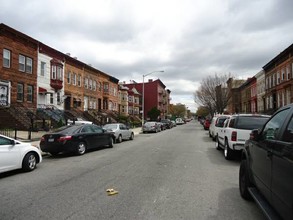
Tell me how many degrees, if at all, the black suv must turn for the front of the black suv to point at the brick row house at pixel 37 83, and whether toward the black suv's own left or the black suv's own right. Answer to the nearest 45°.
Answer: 0° — it already faces it

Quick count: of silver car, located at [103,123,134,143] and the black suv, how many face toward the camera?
0

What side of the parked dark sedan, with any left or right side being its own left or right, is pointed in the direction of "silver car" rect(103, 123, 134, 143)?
front

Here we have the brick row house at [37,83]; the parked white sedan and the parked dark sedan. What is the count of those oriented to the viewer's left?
0

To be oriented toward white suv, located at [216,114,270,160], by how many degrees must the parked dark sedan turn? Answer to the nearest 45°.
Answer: approximately 90° to its right

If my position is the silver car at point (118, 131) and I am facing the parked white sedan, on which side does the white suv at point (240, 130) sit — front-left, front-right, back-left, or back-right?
front-left

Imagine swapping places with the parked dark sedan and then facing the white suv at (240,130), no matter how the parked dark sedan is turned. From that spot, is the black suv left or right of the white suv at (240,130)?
right

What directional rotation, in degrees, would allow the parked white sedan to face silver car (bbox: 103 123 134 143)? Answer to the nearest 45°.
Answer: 0° — it already faces it

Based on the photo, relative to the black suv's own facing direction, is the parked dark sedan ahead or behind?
ahead

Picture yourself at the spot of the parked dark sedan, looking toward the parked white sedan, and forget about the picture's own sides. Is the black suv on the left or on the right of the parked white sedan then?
left

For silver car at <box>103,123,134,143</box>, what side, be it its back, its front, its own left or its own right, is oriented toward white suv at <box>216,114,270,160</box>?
right

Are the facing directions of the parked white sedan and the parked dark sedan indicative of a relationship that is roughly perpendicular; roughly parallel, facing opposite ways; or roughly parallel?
roughly parallel

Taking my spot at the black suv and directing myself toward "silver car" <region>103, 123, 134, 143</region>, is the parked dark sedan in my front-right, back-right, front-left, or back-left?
front-left

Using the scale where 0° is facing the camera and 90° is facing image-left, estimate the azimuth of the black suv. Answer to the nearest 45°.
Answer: approximately 135°

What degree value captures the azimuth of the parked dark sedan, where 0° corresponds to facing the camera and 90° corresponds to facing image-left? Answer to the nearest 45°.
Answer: approximately 225°

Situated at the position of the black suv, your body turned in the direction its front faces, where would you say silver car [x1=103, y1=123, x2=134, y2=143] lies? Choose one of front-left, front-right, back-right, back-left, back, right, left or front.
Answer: front

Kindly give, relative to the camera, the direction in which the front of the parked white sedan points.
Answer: facing away from the viewer and to the right of the viewer

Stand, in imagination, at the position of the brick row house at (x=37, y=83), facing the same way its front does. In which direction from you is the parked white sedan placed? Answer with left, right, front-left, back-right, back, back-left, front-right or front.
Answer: front-right
